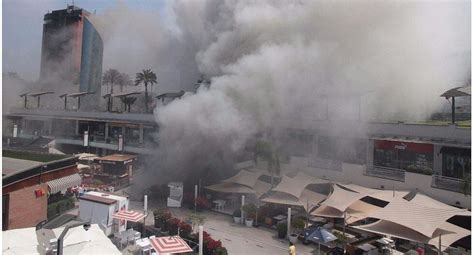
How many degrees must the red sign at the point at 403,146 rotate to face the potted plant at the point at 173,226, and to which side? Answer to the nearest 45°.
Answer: approximately 45° to its right

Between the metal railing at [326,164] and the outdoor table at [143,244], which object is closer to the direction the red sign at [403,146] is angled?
the outdoor table

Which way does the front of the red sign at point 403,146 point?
toward the camera

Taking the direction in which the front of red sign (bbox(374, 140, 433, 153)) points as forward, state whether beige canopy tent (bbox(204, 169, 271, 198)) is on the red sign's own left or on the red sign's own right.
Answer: on the red sign's own right

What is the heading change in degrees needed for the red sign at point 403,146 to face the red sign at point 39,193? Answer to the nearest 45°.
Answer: approximately 45° to its right

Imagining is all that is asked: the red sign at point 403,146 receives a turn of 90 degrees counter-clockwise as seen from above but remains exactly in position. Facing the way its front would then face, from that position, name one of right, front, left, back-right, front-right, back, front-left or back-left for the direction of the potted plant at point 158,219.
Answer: back-right

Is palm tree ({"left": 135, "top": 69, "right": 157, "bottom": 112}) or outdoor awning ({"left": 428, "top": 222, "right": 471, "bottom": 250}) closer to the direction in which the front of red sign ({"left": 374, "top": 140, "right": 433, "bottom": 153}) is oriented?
the outdoor awning

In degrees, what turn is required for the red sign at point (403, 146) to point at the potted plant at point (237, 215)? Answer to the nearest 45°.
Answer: approximately 45° to its right

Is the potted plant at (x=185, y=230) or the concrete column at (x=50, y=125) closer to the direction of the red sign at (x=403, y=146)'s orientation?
the potted plant

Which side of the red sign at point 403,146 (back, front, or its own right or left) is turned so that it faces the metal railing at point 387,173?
front

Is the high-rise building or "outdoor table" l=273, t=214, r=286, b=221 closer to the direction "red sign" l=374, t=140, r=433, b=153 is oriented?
the outdoor table

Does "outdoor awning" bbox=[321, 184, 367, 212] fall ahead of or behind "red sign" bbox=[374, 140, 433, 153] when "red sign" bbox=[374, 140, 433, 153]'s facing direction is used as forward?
ahead

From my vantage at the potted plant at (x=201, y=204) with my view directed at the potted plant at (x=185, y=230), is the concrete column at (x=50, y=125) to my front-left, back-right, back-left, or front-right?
back-right

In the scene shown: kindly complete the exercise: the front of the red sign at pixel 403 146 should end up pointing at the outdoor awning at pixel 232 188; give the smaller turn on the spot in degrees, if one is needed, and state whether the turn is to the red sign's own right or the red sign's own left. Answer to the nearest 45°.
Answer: approximately 45° to the red sign's own right

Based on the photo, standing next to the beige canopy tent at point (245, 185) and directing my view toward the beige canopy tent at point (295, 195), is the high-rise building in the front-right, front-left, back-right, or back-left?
back-left

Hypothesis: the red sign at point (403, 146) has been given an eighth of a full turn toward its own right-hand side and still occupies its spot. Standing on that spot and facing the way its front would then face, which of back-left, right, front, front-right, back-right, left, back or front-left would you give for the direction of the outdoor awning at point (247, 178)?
front

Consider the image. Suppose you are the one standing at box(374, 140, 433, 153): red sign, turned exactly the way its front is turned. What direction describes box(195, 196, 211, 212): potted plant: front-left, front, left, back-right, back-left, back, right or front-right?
front-right

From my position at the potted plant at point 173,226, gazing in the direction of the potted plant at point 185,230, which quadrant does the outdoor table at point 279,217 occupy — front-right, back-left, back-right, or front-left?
front-left

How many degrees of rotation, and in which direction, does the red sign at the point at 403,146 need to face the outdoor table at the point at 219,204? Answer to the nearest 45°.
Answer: approximately 45° to its right

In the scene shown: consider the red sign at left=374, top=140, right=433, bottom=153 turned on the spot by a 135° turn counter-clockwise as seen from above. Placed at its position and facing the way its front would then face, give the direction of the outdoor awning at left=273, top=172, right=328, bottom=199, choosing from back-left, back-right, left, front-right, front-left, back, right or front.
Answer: back
